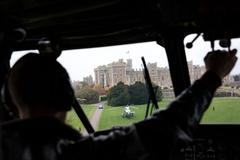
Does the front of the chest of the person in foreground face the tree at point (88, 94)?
yes

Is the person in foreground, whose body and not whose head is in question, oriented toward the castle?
yes

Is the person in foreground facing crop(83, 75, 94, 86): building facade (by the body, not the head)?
yes

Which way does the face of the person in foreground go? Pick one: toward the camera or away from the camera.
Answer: away from the camera

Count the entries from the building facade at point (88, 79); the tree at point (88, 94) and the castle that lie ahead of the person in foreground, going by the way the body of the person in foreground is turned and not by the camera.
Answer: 3

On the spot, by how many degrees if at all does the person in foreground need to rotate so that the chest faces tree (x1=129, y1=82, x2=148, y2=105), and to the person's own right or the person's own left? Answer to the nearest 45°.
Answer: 0° — they already face it

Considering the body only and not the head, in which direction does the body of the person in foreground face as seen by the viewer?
away from the camera

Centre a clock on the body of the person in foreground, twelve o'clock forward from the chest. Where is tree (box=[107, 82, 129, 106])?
The tree is roughly at 12 o'clock from the person in foreground.
